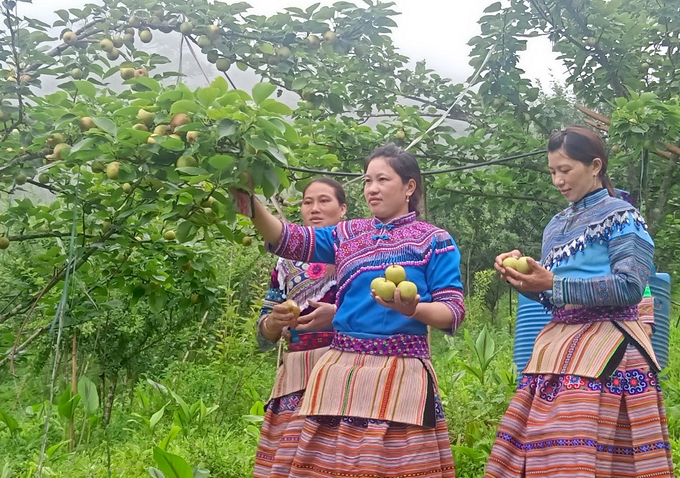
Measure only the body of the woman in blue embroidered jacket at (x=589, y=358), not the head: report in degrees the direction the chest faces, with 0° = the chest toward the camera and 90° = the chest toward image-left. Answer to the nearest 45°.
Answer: approximately 45°

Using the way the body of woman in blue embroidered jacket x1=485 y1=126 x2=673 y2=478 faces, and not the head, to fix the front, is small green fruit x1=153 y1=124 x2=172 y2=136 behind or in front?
in front

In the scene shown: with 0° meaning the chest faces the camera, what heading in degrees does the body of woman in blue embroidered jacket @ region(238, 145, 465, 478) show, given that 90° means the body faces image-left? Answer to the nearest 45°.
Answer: approximately 45°

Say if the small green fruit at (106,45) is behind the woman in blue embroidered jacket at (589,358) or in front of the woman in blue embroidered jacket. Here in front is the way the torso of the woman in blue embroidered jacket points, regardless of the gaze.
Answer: in front

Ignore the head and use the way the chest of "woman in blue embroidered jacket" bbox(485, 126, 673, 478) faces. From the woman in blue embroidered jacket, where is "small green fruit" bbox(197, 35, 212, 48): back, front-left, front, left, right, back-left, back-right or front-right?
front-right

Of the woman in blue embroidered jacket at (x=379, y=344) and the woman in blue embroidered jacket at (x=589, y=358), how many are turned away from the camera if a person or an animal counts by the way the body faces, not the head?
0
